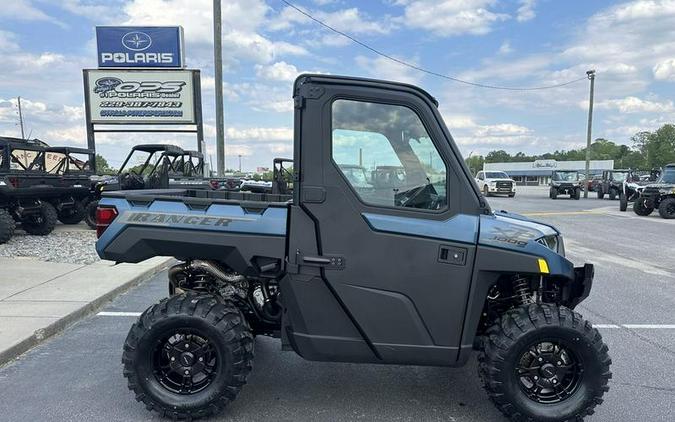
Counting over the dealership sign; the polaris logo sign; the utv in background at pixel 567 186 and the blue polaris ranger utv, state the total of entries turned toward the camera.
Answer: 3

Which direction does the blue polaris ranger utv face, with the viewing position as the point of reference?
facing to the right of the viewer

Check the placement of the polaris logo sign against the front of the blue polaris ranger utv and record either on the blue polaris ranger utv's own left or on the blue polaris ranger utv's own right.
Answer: on the blue polaris ranger utv's own left

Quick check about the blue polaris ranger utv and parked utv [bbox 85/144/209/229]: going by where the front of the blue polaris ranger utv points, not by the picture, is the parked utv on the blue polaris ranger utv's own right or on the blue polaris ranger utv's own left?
on the blue polaris ranger utv's own left

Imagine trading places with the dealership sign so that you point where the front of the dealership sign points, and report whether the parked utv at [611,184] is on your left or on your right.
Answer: on your left

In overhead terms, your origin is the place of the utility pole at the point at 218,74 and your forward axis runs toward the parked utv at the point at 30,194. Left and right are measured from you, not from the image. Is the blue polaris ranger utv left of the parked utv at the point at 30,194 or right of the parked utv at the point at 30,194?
left

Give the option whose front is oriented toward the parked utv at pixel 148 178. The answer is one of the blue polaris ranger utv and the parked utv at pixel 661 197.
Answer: the parked utv at pixel 661 197

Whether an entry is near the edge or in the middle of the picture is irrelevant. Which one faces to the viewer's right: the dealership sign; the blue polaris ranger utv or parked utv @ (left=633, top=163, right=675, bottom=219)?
the blue polaris ranger utv

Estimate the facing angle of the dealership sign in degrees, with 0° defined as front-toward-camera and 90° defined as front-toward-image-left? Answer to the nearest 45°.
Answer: approximately 0°

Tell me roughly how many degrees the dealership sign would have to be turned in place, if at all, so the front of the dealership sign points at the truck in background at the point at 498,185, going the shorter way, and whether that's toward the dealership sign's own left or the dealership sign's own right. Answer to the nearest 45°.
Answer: approximately 90° to the dealership sign's own left
